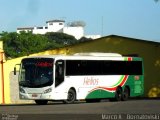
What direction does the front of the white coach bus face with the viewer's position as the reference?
facing the viewer and to the left of the viewer
